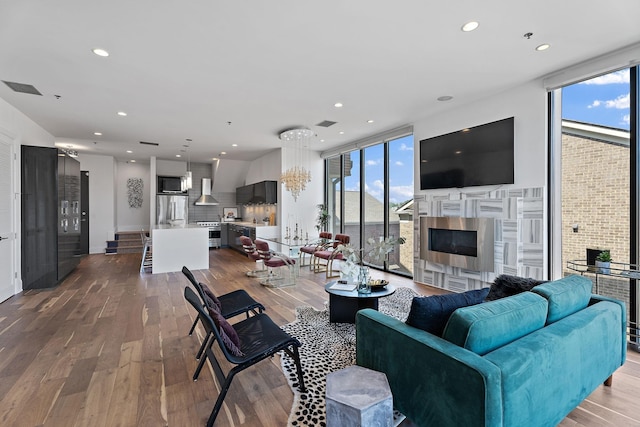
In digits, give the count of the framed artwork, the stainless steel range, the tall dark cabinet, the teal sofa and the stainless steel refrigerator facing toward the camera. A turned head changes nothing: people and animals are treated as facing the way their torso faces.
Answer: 3

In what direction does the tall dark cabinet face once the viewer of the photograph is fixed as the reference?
facing to the right of the viewer

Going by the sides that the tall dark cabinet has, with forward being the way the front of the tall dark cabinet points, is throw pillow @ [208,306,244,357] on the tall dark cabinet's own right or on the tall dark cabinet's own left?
on the tall dark cabinet's own right

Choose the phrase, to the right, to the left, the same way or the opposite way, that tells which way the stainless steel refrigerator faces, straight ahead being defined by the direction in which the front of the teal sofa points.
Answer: the opposite way

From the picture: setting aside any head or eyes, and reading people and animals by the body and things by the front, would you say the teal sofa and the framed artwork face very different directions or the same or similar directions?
very different directions

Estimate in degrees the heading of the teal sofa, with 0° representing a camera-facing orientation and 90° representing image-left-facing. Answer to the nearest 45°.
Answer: approximately 135°

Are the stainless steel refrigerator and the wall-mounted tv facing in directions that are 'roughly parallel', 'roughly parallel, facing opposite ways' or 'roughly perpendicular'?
roughly perpendicular

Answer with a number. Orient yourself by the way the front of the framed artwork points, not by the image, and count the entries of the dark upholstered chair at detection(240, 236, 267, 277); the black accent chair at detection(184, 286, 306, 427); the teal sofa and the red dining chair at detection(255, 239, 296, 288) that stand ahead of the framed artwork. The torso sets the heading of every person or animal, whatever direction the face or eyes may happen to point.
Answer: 4

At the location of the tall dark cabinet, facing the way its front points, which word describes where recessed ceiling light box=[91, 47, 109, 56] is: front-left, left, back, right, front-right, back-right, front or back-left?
right
